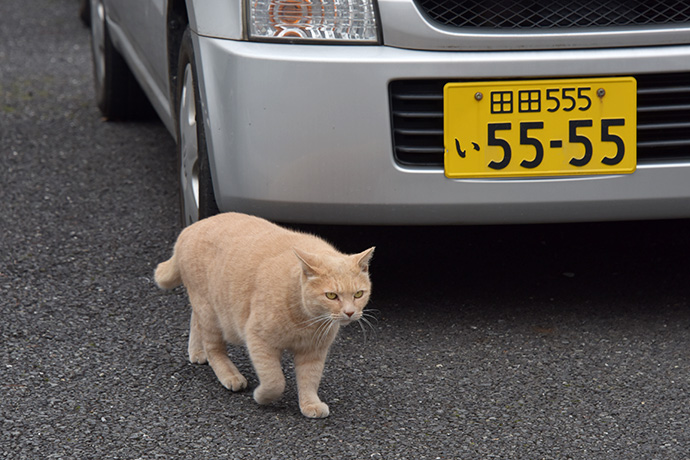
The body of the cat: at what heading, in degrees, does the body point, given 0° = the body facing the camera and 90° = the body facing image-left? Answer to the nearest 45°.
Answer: approximately 315°

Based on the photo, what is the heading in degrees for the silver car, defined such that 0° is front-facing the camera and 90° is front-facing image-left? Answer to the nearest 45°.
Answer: approximately 0°
